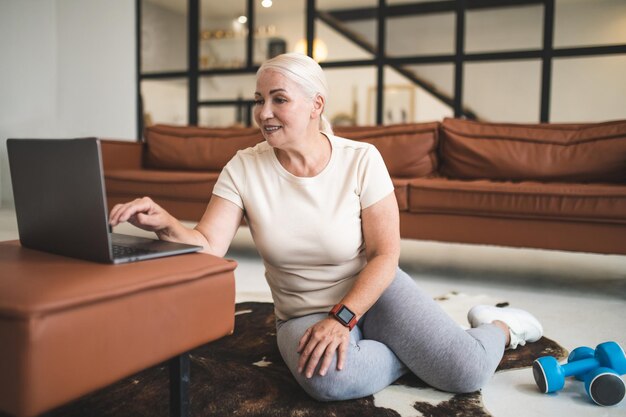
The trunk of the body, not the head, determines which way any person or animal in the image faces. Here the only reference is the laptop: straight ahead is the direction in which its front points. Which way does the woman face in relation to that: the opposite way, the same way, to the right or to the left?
the opposite way

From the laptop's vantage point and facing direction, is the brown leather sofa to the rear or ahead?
ahead

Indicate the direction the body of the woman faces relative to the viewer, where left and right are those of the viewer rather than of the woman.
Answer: facing the viewer and to the left of the viewer

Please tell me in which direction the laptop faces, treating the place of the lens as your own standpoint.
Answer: facing away from the viewer and to the right of the viewer

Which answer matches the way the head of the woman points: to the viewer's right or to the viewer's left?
to the viewer's left

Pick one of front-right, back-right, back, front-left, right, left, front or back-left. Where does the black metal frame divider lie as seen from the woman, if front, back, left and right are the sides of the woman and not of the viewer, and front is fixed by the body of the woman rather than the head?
back-right
